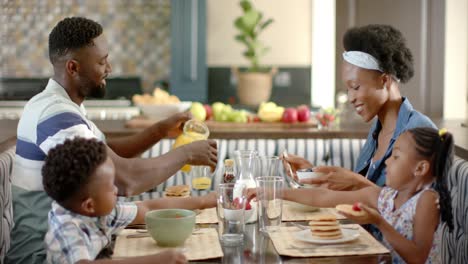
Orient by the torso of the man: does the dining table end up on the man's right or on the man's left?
on the man's right

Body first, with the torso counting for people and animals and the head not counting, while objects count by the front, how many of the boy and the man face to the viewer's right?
2

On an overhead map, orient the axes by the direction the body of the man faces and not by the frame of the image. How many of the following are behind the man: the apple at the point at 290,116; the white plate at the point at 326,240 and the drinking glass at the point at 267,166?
0

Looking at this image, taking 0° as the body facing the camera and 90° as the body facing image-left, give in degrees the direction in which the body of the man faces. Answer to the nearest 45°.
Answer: approximately 270°

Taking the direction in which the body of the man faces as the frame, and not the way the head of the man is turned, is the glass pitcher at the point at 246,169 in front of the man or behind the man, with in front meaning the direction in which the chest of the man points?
in front

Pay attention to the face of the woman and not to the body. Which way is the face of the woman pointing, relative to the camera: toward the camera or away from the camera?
toward the camera

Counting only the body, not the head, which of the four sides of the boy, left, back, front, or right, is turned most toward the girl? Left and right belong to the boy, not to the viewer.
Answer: front

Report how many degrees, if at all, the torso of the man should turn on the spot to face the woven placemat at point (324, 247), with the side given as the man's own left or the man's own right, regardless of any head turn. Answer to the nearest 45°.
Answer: approximately 45° to the man's own right

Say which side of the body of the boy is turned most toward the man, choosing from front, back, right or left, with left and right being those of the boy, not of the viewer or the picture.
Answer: left

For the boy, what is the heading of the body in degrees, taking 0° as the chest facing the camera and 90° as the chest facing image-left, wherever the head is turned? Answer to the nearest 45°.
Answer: approximately 270°

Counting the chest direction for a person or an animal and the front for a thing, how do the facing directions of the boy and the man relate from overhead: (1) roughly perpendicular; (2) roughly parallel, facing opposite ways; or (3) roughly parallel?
roughly parallel

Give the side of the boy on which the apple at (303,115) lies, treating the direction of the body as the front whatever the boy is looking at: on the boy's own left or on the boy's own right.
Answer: on the boy's own left

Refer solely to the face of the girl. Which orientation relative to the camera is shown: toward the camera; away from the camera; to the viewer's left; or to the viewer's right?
to the viewer's left

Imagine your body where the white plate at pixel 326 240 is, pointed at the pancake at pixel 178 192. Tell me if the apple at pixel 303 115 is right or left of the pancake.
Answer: right
